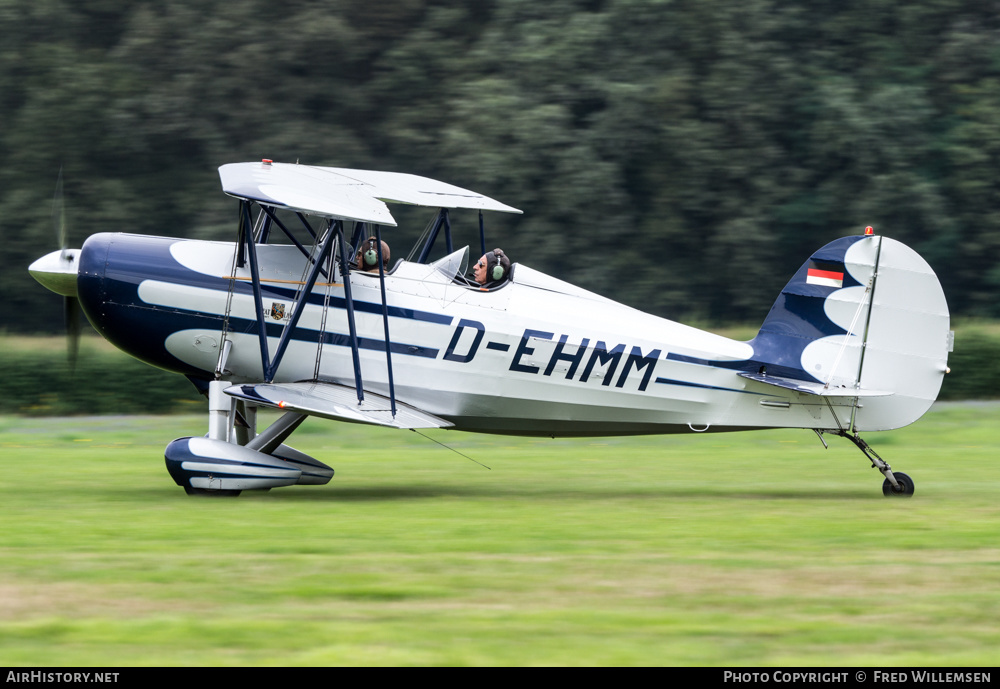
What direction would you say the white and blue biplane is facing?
to the viewer's left

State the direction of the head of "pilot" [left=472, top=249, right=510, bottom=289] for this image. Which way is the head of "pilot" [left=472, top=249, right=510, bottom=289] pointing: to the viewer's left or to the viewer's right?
to the viewer's left

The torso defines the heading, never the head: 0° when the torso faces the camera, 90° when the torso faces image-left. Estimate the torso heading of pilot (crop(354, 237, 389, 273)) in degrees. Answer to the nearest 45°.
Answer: approximately 90°

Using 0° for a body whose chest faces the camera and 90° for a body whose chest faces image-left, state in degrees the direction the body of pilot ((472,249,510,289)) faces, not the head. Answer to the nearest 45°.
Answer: approximately 90°
